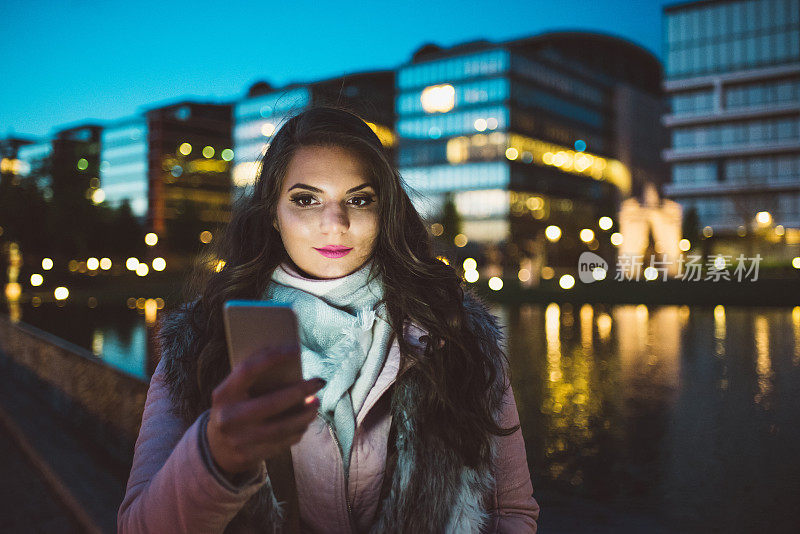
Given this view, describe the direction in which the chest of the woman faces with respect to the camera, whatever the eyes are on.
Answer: toward the camera

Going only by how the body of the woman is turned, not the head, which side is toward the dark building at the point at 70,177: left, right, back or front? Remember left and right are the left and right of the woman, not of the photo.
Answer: back

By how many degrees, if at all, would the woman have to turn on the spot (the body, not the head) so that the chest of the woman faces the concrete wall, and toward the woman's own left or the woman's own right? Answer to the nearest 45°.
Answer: approximately 135° to the woman's own right

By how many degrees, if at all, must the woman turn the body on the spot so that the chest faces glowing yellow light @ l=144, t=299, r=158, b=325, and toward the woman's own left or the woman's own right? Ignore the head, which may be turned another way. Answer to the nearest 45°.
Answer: approximately 180°
